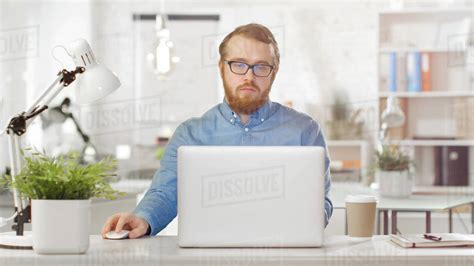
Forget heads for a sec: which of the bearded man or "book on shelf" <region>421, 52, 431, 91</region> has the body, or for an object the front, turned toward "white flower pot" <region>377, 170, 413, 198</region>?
the book on shelf

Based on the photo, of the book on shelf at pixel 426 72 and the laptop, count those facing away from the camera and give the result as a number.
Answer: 1

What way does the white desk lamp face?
to the viewer's right

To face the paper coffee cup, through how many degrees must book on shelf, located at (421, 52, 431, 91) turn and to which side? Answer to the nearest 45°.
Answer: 0° — it already faces it

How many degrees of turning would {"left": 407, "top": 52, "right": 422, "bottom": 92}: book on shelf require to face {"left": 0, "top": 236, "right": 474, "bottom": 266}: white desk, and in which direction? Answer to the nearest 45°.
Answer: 0° — it already faces it

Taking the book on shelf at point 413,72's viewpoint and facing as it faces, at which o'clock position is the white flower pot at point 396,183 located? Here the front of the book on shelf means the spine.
The white flower pot is roughly at 12 o'clock from the book on shelf.

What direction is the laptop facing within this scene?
away from the camera

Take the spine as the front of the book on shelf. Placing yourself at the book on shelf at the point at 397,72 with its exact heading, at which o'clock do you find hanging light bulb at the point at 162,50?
The hanging light bulb is roughly at 2 o'clock from the book on shelf.
